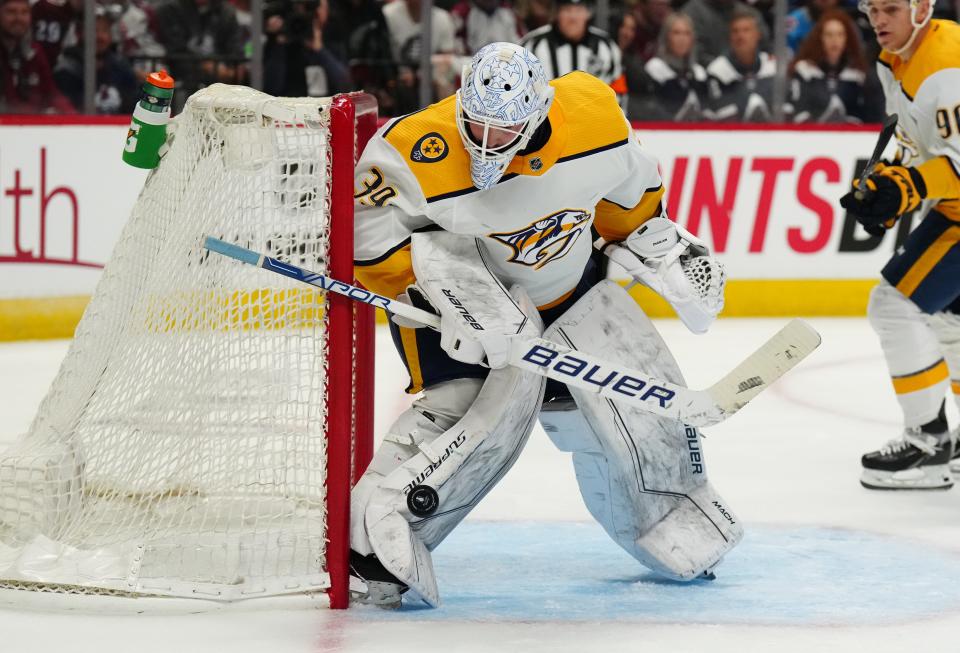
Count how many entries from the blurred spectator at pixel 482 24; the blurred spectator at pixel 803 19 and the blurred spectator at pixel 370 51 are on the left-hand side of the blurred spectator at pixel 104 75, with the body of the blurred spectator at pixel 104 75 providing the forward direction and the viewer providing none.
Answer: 3

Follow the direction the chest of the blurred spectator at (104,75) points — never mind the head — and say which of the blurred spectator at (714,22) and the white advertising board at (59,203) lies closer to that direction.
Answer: the white advertising board

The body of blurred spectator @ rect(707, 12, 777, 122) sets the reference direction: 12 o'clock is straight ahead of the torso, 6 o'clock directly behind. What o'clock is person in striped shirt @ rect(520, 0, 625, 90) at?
person in striped shirt @ rect(520, 0, 625, 90) is roughly at 2 o'clock from blurred spectator @ rect(707, 12, 777, 122).

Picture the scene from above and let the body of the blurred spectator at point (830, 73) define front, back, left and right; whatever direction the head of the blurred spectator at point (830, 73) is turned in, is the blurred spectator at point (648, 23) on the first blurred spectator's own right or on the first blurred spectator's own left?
on the first blurred spectator's own right

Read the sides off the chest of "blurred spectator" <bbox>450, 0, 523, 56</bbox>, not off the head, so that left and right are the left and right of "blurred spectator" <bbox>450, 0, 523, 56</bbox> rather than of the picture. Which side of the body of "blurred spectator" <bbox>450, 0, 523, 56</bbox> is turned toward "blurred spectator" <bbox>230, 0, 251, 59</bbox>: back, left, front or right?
right

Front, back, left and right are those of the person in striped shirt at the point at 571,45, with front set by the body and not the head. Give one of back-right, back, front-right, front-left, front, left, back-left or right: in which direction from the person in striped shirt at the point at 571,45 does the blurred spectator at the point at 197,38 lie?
right

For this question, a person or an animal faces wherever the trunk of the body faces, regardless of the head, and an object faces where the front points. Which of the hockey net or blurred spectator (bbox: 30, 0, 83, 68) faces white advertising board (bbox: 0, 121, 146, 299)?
the blurred spectator

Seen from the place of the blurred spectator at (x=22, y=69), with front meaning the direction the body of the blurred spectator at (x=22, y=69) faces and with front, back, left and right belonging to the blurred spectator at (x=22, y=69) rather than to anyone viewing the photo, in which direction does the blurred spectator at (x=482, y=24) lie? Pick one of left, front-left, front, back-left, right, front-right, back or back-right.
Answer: left

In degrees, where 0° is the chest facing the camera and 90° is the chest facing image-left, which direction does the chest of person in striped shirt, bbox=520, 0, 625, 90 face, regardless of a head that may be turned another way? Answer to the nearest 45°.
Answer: approximately 0°

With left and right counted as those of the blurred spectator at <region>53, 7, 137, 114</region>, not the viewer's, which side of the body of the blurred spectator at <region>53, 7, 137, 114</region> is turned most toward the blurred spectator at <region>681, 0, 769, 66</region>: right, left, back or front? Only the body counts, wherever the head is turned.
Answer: left

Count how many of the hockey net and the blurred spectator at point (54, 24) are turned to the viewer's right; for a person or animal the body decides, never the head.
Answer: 1

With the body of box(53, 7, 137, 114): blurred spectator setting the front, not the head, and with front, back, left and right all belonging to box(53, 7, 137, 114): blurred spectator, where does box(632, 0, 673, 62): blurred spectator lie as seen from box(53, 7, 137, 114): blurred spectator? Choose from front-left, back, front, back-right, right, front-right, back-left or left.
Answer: left
